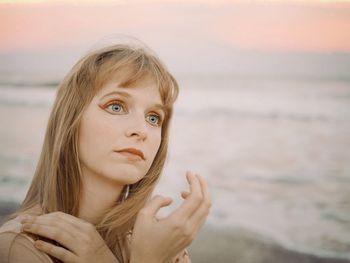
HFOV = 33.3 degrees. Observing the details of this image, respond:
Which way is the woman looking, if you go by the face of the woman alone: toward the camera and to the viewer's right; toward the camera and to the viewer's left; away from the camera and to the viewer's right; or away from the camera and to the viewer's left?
toward the camera and to the viewer's right

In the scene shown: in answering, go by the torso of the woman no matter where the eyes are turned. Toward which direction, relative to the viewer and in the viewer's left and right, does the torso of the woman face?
facing the viewer and to the right of the viewer
